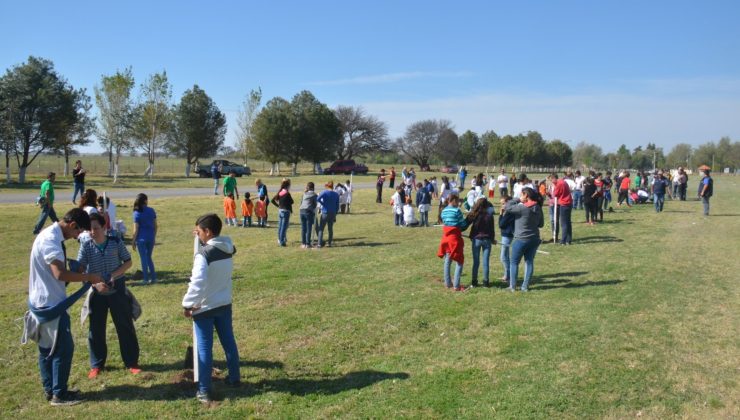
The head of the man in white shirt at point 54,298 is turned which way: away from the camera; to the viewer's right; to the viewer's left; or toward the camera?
to the viewer's right

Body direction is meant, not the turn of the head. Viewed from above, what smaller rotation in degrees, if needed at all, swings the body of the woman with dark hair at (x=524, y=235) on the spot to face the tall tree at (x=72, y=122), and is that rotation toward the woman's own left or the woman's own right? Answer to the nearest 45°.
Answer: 0° — they already face it

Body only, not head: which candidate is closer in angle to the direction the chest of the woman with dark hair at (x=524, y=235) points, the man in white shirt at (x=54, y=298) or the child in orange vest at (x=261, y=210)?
the child in orange vest

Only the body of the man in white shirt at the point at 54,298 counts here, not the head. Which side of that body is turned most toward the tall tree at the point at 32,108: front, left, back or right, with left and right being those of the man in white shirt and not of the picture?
left

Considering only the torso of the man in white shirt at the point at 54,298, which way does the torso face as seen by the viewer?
to the viewer's right

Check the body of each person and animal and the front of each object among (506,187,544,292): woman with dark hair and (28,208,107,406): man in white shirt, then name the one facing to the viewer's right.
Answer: the man in white shirt

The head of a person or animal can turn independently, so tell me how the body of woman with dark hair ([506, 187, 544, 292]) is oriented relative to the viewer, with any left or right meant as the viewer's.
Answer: facing away from the viewer and to the left of the viewer

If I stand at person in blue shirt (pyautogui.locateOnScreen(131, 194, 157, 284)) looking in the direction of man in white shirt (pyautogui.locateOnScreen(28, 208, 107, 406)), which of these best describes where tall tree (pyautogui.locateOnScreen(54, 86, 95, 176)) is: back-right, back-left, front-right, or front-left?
back-right

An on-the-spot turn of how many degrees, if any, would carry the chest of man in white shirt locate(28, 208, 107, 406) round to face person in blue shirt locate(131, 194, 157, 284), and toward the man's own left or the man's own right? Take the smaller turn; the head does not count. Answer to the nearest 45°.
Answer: approximately 90° to the man's own left

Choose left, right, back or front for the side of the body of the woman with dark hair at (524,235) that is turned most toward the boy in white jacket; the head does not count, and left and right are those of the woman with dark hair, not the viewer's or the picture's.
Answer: left

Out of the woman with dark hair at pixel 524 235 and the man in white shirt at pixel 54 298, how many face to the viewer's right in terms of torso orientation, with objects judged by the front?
1
